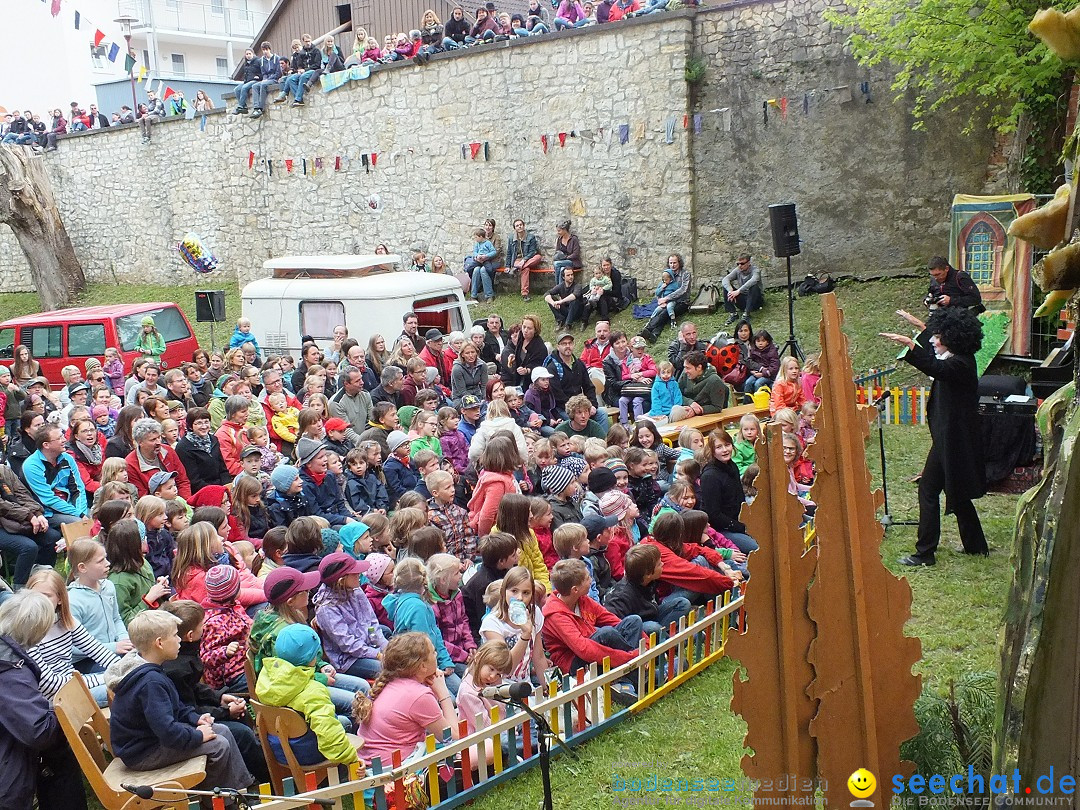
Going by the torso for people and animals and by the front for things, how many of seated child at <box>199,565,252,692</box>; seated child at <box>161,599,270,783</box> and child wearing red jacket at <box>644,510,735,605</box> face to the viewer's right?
3

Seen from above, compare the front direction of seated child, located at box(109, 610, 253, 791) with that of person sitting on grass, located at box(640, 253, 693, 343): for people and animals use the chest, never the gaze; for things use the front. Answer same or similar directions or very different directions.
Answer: very different directions

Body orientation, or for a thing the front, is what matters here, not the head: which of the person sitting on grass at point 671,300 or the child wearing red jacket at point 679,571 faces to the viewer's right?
the child wearing red jacket

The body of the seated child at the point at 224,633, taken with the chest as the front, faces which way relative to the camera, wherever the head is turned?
to the viewer's right

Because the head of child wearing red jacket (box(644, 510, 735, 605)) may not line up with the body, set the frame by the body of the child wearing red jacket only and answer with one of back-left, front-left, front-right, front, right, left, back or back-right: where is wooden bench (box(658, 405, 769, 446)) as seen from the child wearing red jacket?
left

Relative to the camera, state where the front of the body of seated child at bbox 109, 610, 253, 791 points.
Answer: to the viewer's right

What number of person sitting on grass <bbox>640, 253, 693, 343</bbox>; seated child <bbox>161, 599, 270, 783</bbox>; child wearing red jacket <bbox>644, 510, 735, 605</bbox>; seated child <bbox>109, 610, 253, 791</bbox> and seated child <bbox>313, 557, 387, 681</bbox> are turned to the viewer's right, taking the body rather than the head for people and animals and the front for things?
4

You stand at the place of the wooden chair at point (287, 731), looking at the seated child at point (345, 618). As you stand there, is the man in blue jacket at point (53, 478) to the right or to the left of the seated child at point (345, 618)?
left

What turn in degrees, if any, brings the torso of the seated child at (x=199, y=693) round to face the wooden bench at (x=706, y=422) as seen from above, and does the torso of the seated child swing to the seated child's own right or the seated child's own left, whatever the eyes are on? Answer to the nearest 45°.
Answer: approximately 45° to the seated child's own left

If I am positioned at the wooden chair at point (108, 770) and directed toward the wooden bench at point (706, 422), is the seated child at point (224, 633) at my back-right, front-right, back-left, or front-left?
front-left

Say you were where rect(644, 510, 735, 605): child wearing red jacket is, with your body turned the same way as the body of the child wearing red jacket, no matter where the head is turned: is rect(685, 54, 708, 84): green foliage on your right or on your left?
on your left

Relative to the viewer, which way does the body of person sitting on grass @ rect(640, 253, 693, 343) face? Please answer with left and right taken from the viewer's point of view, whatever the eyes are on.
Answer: facing the viewer and to the left of the viewer

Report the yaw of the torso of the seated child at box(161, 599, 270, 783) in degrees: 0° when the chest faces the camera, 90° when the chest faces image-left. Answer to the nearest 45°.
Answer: approximately 270°

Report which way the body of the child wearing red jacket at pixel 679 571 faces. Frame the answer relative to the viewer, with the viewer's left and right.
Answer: facing to the right of the viewer
